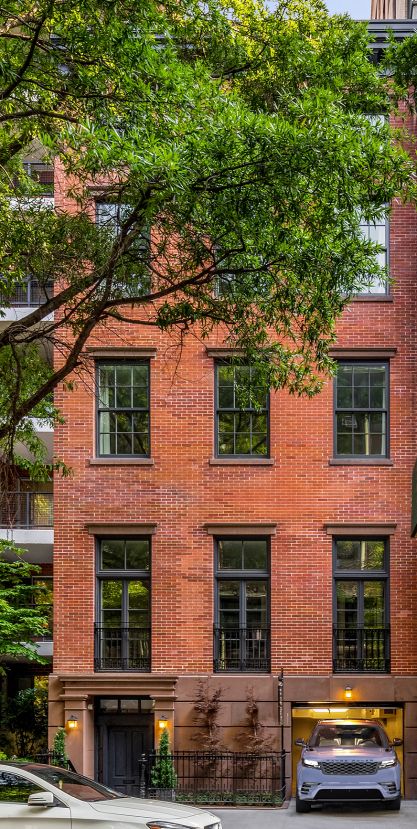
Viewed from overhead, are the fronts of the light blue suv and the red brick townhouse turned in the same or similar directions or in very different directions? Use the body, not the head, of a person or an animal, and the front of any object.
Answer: same or similar directions

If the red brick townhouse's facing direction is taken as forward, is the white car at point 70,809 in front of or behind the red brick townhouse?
in front

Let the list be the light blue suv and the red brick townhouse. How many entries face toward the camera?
2

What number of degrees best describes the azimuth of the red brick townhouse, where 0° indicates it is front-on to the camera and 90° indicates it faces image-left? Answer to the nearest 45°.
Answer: approximately 0°

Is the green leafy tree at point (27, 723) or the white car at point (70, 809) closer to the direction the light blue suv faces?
the white car

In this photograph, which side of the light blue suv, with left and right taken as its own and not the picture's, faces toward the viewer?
front

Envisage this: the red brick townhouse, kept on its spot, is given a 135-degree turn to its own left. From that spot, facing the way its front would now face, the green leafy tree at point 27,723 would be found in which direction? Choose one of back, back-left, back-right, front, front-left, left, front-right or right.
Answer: left

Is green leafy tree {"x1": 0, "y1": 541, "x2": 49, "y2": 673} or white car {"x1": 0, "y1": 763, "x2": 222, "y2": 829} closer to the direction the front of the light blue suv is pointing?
the white car
